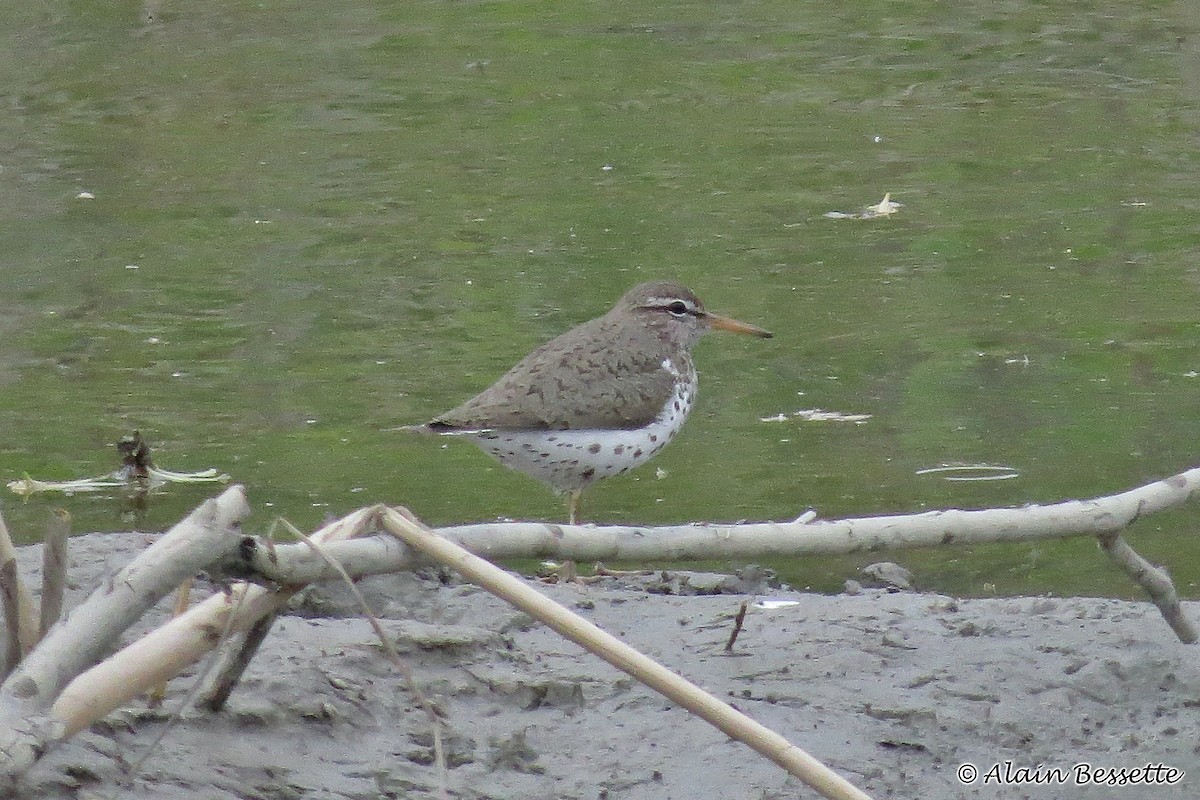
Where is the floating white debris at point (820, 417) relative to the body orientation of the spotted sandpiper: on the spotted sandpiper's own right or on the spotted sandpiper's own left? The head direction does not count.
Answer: on the spotted sandpiper's own left

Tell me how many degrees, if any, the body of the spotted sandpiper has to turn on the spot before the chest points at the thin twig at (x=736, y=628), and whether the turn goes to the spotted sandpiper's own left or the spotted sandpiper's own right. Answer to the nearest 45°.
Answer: approximately 90° to the spotted sandpiper's own right

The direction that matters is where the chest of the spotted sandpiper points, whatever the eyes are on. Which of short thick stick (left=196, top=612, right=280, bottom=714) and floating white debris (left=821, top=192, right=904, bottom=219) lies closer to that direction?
the floating white debris

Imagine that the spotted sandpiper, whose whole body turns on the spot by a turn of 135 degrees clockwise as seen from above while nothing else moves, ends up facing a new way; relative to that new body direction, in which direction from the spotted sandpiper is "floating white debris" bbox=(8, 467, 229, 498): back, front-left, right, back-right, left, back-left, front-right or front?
front-right

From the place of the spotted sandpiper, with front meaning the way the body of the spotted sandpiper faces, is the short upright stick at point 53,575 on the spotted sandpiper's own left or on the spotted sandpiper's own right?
on the spotted sandpiper's own right

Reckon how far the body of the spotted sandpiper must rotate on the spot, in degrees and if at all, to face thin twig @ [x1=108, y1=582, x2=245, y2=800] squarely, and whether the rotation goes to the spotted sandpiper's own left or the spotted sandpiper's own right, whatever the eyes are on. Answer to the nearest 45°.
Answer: approximately 90° to the spotted sandpiper's own right

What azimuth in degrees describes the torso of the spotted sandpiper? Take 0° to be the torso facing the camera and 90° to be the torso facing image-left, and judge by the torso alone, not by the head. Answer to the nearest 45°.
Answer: approximately 270°

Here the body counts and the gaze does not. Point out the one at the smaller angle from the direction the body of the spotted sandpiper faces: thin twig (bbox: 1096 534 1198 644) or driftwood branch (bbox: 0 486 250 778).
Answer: the thin twig

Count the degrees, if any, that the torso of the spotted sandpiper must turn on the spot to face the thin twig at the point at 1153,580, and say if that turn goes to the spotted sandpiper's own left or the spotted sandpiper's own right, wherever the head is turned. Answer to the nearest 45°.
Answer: approximately 45° to the spotted sandpiper's own right

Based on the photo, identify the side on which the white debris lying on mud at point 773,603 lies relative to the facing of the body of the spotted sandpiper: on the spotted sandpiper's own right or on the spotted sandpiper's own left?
on the spotted sandpiper's own right
